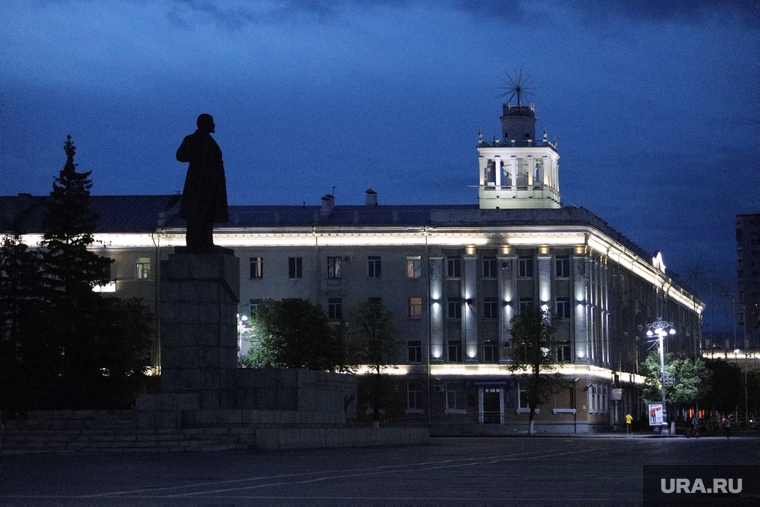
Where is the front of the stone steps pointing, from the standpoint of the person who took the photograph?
facing the viewer
